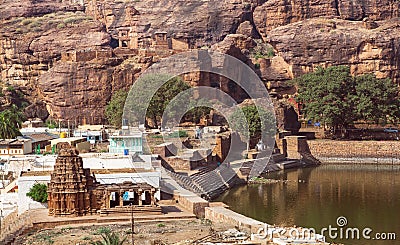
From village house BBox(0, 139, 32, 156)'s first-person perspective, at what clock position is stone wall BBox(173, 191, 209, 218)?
The stone wall is roughly at 11 o'clock from the village house.

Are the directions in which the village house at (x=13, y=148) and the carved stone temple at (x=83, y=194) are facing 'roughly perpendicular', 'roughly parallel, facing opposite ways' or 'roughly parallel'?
roughly perpendicular

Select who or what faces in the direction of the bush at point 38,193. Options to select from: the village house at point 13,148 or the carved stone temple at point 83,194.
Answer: the village house

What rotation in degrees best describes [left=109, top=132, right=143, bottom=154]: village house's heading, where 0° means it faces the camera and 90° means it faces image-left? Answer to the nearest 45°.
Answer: approximately 0°

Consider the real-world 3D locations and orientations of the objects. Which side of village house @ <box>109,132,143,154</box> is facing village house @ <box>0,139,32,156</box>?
right

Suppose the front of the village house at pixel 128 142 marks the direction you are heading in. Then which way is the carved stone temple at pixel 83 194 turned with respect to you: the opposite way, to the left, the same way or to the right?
to the left

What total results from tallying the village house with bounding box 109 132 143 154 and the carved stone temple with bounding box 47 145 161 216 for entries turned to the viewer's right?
1

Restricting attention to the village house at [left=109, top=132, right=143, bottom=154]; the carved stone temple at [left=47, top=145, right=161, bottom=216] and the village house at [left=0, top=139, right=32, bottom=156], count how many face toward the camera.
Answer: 2

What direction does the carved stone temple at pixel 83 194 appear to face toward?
to the viewer's right

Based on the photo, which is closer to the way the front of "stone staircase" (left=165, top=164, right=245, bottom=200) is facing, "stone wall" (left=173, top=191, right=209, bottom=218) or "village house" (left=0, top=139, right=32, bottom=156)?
the stone wall

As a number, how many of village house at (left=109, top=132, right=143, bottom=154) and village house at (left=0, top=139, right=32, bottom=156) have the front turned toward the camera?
2

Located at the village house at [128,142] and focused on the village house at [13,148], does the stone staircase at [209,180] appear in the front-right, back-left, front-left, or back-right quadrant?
back-left

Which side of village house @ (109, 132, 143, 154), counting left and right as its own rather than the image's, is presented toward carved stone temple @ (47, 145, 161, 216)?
front

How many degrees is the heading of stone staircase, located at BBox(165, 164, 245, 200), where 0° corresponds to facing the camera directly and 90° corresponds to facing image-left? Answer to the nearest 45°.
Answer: approximately 315°

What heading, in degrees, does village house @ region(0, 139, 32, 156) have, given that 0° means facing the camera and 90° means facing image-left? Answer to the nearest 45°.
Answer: approximately 0°
